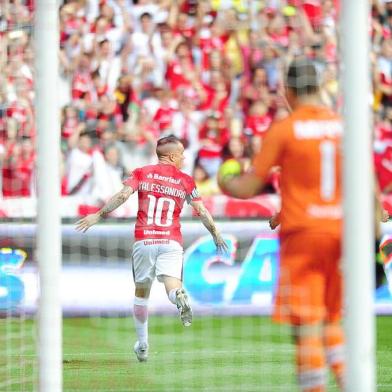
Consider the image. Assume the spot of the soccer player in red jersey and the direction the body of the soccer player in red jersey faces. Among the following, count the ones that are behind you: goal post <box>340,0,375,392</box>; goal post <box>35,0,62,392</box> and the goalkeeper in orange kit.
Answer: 3

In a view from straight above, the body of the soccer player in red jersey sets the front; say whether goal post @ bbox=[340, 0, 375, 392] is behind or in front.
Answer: behind

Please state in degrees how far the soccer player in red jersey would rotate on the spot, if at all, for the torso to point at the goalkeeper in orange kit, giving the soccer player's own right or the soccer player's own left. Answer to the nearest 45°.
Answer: approximately 180°

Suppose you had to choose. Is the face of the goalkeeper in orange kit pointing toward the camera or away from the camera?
away from the camera

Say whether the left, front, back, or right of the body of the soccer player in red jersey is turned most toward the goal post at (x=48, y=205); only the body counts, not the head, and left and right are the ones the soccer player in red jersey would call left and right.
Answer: back

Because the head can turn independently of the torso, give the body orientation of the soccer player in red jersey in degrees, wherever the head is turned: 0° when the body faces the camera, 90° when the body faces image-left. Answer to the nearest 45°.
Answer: approximately 180°

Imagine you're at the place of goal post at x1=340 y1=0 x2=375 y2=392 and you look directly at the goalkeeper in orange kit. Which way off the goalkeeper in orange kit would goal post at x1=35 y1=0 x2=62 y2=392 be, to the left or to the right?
left
